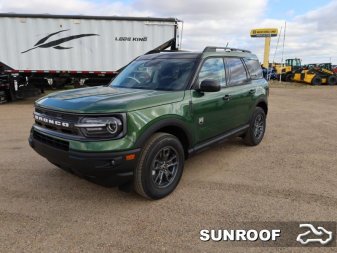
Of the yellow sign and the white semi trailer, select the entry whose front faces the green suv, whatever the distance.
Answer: the yellow sign

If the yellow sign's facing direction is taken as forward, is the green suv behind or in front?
in front

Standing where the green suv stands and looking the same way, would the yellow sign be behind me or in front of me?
behind

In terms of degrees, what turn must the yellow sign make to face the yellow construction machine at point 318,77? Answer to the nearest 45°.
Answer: approximately 45° to its left

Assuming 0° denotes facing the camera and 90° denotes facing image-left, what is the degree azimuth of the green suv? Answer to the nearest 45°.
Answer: approximately 45°

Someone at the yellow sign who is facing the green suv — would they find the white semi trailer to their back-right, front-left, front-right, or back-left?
front-right

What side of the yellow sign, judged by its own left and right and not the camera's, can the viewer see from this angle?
front

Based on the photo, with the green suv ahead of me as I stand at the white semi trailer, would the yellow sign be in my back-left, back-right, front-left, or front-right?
back-left

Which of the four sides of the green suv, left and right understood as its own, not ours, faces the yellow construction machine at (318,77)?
back

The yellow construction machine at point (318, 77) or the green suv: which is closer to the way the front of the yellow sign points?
the green suv
